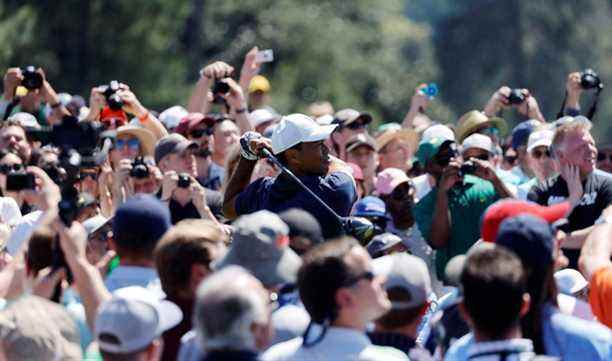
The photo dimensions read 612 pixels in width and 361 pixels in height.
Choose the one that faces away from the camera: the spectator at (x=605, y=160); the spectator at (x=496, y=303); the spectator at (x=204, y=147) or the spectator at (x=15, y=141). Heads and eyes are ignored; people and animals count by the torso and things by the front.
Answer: the spectator at (x=496, y=303)

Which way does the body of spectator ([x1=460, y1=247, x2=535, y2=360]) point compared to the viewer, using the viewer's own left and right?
facing away from the viewer

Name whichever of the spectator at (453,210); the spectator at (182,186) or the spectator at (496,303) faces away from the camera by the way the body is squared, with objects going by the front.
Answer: the spectator at (496,303)

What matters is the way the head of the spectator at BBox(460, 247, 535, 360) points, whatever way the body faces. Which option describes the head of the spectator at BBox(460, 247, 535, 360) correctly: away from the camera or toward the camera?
away from the camera

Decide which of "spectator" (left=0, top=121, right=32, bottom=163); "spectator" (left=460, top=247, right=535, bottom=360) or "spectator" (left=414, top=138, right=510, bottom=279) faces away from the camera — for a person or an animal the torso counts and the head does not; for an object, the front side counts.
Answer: "spectator" (left=460, top=247, right=535, bottom=360)

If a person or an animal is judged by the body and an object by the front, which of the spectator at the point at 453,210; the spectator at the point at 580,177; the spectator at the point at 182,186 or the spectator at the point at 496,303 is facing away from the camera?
the spectator at the point at 496,303

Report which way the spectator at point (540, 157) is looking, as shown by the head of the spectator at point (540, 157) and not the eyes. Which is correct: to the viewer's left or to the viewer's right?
to the viewer's left

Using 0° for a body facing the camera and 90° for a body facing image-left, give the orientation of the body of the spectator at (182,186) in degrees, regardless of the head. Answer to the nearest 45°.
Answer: approximately 315°

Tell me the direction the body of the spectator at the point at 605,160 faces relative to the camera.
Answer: toward the camera

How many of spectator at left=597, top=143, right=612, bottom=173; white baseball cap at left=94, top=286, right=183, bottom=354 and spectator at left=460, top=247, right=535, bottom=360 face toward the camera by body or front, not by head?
1

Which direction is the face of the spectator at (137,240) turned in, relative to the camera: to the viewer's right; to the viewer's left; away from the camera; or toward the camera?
away from the camera

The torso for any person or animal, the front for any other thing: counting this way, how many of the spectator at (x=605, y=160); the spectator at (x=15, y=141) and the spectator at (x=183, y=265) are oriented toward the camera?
2

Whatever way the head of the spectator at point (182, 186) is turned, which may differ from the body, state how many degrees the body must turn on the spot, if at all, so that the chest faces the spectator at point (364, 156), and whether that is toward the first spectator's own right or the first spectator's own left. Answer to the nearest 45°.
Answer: approximately 90° to the first spectator's own left

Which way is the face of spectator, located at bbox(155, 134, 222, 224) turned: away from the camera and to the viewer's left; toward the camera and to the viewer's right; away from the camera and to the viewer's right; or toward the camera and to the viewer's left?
toward the camera and to the viewer's right
